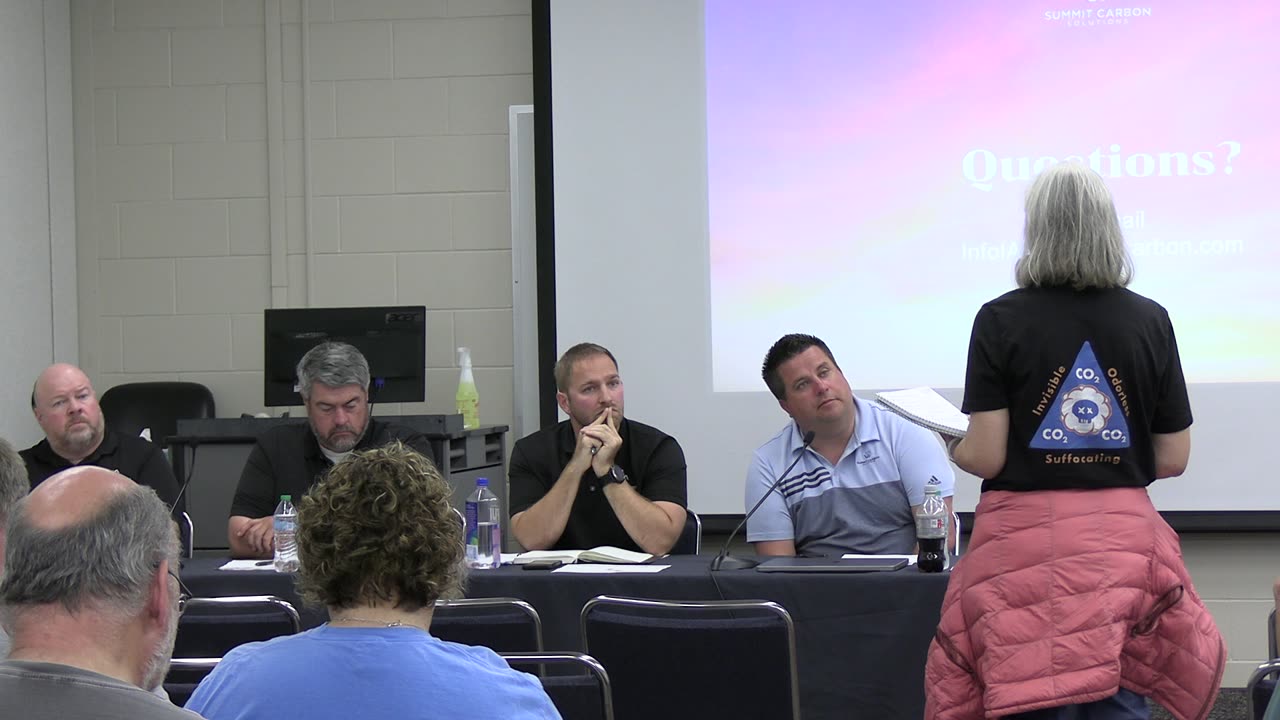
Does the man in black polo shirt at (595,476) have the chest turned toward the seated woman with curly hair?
yes

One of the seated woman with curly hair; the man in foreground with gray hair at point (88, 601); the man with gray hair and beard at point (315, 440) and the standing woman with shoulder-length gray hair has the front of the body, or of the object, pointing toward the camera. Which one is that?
the man with gray hair and beard

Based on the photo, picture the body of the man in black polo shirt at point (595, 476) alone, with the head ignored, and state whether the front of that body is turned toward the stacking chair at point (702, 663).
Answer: yes

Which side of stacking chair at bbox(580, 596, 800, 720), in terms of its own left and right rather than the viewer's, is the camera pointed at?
back

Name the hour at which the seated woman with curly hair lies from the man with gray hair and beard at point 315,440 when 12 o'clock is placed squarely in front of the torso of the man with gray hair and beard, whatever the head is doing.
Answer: The seated woman with curly hair is roughly at 12 o'clock from the man with gray hair and beard.

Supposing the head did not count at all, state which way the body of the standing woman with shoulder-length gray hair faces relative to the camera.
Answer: away from the camera

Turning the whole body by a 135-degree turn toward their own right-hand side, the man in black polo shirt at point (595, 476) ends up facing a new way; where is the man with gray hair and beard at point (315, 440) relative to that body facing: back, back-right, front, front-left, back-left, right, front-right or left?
front-left

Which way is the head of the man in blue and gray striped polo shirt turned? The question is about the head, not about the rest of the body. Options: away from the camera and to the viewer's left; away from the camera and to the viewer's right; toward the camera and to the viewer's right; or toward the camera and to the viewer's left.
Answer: toward the camera and to the viewer's right

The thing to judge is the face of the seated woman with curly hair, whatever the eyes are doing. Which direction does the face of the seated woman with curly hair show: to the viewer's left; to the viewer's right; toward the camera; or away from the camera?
away from the camera

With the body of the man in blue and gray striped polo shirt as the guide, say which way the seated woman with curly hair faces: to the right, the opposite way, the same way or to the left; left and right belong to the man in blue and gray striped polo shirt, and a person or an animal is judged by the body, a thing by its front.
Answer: the opposite way

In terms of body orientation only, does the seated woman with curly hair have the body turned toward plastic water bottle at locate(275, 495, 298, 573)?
yes
